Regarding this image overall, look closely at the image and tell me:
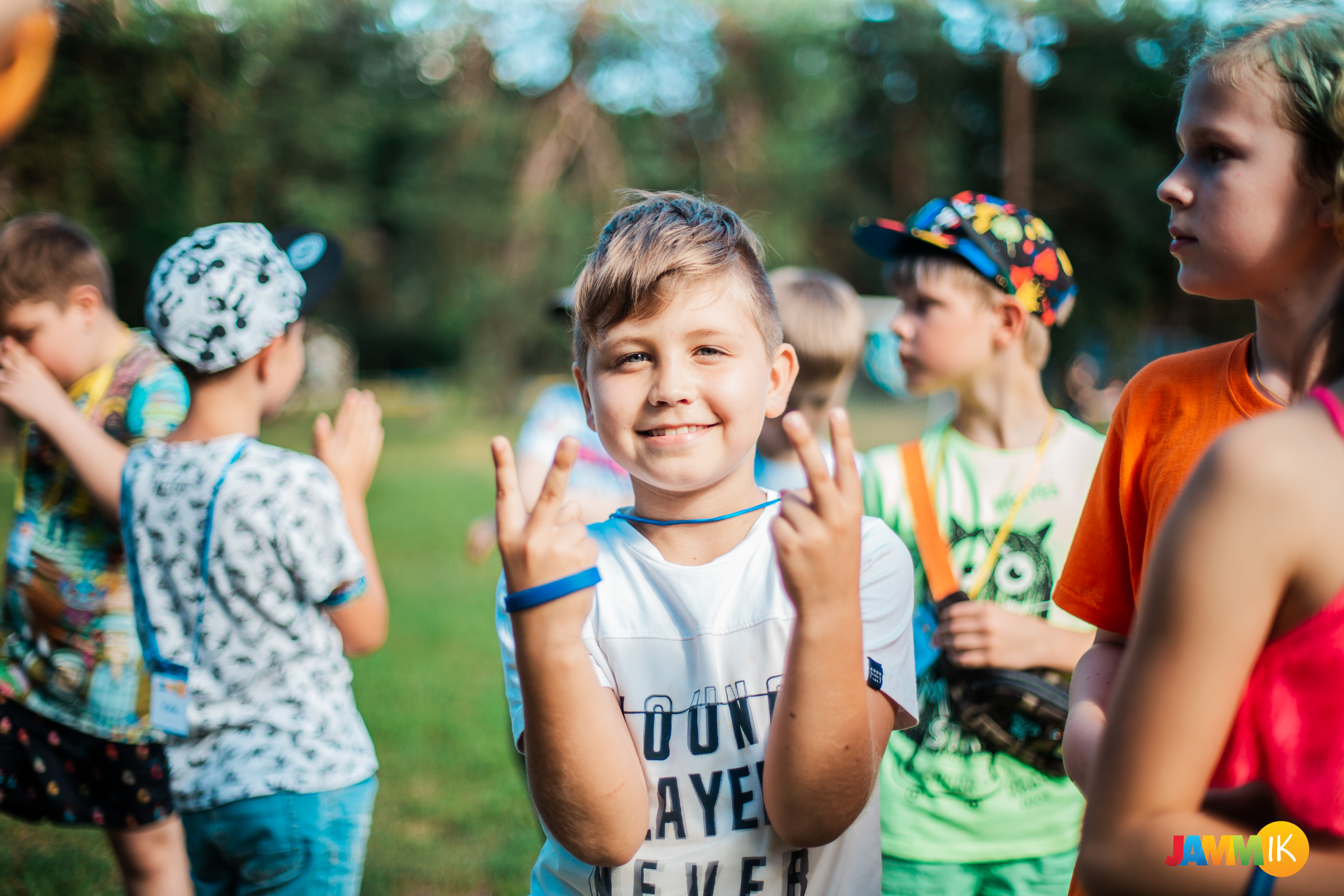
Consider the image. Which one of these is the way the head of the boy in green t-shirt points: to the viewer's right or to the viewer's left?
to the viewer's left

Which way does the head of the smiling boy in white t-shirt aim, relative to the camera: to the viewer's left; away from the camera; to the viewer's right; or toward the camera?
toward the camera

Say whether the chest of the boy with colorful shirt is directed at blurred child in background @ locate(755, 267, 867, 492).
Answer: no

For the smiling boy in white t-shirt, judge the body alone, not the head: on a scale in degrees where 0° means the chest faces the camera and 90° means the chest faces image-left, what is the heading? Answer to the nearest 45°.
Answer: approximately 0°

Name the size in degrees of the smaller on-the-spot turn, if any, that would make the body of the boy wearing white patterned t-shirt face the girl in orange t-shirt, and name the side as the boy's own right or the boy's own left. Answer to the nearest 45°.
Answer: approximately 90° to the boy's own right

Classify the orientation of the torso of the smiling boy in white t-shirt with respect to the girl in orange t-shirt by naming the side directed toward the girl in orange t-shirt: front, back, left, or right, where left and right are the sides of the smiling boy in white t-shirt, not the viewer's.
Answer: left

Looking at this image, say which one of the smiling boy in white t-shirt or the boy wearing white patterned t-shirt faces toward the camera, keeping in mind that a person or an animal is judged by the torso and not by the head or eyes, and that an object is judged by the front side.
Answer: the smiling boy in white t-shirt

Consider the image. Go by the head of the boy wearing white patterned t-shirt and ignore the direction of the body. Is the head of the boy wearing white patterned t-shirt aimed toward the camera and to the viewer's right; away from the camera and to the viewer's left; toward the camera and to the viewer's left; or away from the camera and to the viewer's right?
away from the camera and to the viewer's right

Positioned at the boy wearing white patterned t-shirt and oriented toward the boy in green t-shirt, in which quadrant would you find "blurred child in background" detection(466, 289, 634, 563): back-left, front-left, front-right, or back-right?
front-left
